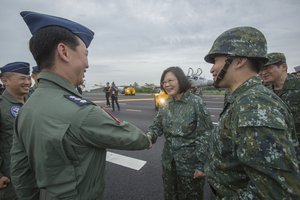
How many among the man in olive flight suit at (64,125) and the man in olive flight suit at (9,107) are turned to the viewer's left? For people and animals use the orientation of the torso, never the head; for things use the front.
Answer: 0

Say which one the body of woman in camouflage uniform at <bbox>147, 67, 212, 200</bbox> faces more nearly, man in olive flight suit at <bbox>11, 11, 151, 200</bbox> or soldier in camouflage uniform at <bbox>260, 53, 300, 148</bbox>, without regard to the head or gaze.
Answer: the man in olive flight suit

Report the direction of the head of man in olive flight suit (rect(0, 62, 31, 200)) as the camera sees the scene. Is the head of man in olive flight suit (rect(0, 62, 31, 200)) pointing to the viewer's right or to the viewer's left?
to the viewer's right

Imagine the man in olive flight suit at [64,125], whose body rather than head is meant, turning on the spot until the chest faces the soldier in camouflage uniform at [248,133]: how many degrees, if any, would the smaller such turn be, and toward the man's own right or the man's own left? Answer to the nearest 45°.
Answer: approximately 45° to the man's own right

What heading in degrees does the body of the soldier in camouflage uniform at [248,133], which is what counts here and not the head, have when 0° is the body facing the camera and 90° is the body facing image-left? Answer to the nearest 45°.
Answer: approximately 90°

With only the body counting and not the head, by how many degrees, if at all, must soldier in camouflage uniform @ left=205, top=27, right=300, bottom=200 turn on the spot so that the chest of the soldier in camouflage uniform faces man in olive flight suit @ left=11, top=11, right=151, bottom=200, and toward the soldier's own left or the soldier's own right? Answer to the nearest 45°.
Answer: approximately 45° to the soldier's own left

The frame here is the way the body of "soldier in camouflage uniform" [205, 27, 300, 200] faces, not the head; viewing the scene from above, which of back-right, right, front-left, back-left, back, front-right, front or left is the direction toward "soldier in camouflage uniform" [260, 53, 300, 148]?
right

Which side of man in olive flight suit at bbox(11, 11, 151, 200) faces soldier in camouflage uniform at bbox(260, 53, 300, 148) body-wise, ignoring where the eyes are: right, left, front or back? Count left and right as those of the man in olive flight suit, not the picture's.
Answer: front

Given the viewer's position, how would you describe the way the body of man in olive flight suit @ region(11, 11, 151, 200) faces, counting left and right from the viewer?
facing away from the viewer and to the right of the viewer

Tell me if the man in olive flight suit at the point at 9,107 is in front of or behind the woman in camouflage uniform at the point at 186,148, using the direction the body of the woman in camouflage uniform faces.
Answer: in front

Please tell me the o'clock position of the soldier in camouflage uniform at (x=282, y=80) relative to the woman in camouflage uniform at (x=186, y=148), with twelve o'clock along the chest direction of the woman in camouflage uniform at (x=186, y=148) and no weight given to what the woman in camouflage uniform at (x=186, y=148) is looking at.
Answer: the soldier in camouflage uniform at (x=282, y=80) is roughly at 6 o'clock from the woman in camouflage uniform at (x=186, y=148).

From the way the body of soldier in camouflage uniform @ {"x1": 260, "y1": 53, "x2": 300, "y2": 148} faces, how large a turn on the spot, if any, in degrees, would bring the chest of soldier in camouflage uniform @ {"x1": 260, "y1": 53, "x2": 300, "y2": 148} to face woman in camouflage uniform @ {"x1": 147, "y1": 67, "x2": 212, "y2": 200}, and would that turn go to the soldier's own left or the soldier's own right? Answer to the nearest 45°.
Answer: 0° — they already face them

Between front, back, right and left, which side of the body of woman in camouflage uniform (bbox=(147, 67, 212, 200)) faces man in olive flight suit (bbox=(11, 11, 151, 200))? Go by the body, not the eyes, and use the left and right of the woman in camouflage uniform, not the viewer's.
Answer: front

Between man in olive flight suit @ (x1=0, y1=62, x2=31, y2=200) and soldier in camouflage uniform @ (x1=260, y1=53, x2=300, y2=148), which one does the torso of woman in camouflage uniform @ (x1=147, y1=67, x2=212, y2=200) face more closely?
the man in olive flight suit
